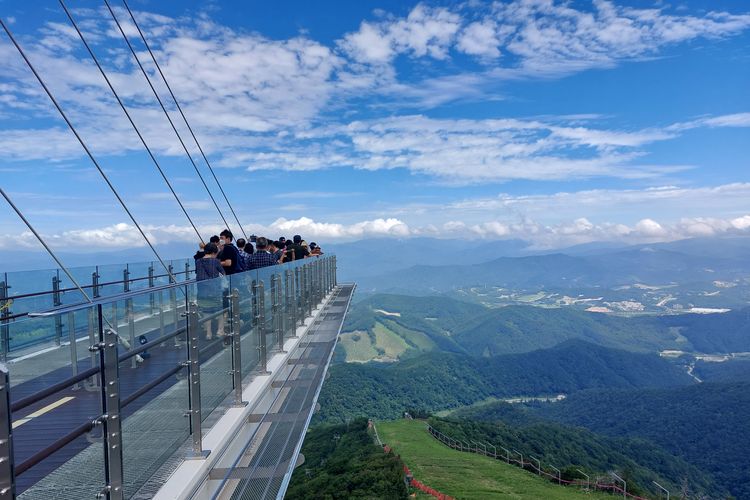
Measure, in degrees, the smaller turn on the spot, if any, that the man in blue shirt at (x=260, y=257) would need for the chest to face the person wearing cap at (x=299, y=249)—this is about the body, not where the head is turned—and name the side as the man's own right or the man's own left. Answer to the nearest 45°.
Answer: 0° — they already face them

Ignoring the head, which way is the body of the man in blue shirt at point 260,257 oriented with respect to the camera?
away from the camera
